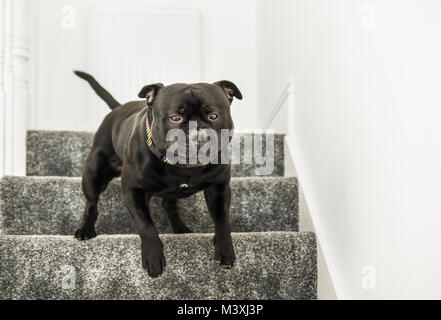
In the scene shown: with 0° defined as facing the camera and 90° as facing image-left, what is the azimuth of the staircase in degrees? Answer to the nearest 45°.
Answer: approximately 0°

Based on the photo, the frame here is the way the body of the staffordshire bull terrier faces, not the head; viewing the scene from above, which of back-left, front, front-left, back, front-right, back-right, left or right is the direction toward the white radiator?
back-left

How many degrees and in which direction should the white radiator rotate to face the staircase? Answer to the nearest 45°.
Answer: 0° — it already faces it

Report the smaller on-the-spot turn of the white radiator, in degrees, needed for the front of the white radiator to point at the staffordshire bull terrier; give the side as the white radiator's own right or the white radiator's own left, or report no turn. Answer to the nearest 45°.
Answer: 0° — it already faces it

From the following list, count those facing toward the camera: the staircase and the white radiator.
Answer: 2

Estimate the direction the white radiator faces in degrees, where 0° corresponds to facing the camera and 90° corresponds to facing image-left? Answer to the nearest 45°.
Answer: approximately 0°

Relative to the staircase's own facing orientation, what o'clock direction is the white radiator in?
The white radiator is roughly at 6 o'clock from the staircase.
